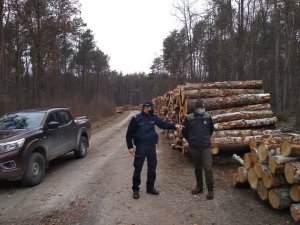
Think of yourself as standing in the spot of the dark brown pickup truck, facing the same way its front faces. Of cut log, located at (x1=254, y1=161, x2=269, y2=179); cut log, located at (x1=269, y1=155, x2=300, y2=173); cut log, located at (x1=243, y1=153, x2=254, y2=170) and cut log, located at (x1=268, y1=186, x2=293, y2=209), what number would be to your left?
4

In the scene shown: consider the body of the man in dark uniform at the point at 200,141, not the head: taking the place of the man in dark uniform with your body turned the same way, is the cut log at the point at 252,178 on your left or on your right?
on your left

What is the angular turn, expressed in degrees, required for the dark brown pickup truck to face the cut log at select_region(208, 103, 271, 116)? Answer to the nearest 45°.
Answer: approximately 135° to its left

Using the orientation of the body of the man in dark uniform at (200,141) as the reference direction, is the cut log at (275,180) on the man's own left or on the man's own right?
on the man's own left

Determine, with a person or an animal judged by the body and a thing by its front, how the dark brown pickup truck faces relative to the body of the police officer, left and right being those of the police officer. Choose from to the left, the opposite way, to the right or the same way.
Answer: to the right

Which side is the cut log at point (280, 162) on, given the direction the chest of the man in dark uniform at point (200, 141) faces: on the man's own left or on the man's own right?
on the man's own left

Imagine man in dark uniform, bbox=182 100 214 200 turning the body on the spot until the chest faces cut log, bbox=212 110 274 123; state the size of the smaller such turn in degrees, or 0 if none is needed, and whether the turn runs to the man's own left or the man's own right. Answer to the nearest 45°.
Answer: approximately 180°

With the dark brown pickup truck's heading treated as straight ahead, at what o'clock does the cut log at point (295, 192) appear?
The cut log is roughly at 9 o'clock from the dark brown pickup truck.

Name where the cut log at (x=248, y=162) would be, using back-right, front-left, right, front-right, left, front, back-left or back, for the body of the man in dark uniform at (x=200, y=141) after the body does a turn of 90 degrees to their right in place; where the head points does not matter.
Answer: back

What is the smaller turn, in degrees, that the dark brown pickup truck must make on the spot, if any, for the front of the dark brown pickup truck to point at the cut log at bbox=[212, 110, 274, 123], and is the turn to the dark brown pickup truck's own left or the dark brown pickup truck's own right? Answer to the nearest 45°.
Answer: approximately 135° to the dark brown pickup truck's own left

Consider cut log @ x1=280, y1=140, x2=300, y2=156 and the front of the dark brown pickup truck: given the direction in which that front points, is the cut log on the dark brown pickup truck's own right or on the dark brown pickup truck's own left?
on the dark brown pickup truck's own left
